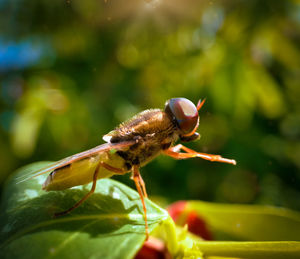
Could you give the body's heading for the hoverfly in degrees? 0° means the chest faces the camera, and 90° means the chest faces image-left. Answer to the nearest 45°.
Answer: approximately 270°
